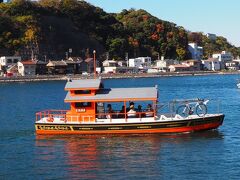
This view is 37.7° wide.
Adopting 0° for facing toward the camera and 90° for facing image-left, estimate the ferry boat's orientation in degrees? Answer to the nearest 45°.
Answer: approximately 270°
